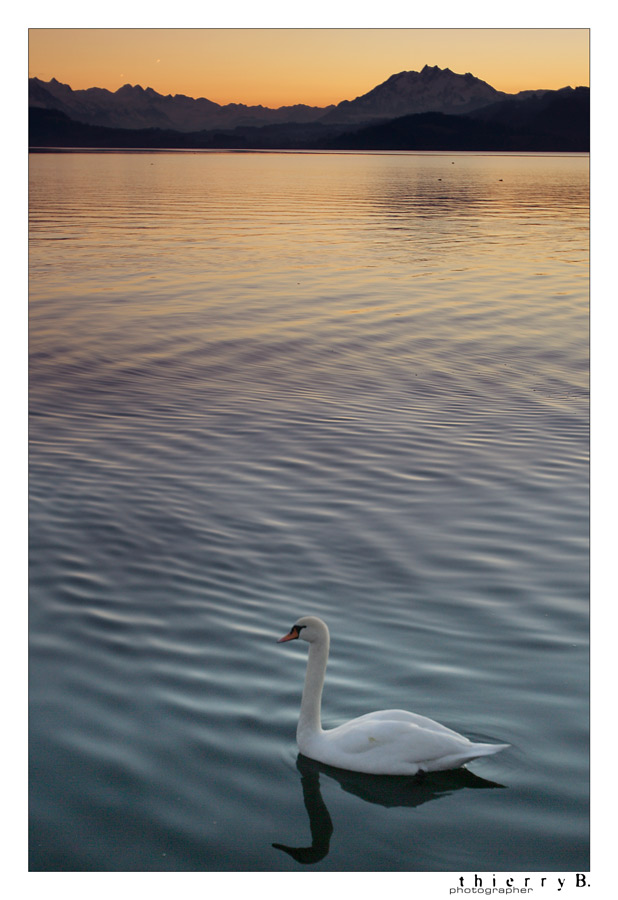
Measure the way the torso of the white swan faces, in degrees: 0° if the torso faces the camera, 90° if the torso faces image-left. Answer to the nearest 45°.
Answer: approximately 90°
